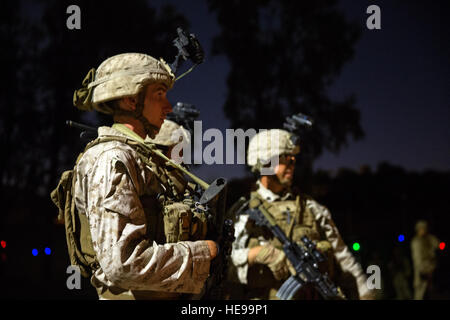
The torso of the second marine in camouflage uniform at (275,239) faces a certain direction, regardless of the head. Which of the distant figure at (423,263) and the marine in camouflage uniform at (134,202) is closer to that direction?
the marine in camouflage uniform

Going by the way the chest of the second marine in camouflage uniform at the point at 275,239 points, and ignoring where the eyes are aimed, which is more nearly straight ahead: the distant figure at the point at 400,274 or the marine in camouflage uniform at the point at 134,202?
the marine in camouflage uniform

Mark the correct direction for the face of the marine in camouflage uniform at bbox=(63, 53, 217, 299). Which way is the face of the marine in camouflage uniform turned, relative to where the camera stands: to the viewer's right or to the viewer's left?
to the viewer's right

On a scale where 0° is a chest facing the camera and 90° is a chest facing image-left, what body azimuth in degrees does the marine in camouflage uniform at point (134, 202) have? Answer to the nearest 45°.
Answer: approximately 270°

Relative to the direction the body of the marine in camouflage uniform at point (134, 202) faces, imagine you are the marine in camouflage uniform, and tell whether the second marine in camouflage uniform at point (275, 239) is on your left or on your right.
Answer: on your left

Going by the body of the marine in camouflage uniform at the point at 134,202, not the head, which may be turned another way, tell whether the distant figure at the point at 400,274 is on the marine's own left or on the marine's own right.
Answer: on the marine's own left
